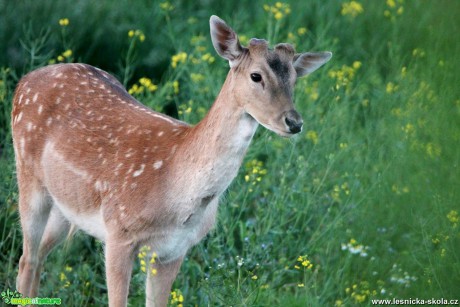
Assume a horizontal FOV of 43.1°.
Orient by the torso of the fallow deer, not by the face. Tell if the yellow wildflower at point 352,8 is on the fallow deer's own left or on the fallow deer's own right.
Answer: on the fallow deer's own left

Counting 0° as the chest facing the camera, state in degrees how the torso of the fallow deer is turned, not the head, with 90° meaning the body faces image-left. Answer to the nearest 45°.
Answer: approximately 315°
